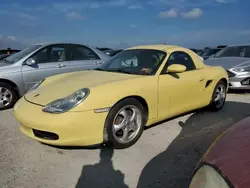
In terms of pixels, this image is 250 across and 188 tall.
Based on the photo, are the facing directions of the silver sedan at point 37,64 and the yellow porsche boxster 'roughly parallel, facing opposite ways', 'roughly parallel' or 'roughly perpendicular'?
roughly parallel

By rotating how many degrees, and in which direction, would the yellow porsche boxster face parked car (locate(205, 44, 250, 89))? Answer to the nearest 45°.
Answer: approximately 180°

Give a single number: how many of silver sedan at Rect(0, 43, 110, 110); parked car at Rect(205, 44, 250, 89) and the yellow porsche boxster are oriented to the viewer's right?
0

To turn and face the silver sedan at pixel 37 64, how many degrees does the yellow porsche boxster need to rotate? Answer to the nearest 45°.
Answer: approximately 90° to its right

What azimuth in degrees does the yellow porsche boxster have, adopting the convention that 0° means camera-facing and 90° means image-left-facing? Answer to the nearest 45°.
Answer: approximately 45°

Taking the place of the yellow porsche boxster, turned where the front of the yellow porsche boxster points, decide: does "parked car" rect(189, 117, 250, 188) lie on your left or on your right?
on your left

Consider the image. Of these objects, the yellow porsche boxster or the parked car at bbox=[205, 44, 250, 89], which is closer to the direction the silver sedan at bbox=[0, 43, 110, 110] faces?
the yellow porsche boxster

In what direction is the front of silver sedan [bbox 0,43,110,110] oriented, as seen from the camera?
facing the viewer and to the left of the viewer
